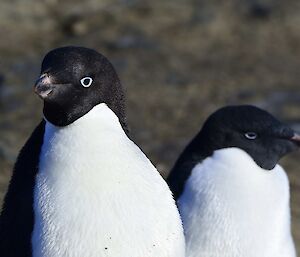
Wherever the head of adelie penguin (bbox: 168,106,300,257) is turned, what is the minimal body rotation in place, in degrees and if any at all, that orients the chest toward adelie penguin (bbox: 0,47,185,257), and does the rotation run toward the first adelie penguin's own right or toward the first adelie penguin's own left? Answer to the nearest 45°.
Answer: approximately 90° to the first adelie penguin's own right

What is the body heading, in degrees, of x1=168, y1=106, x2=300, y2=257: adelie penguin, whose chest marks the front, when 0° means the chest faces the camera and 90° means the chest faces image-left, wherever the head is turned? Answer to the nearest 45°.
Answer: approximately 315°
